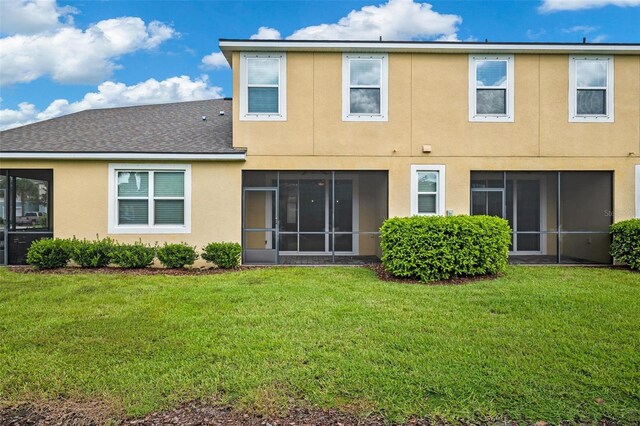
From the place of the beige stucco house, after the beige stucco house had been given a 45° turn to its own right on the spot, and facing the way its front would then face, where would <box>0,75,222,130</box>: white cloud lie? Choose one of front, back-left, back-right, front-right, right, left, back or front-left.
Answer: left

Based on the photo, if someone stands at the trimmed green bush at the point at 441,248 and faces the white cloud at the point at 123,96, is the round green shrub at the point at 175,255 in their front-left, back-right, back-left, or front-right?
front-left

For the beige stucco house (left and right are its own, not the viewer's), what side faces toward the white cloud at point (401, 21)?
front

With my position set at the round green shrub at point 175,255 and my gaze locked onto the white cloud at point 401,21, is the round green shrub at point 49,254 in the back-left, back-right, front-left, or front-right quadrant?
back-left

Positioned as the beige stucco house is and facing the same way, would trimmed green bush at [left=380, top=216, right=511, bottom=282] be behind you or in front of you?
behind

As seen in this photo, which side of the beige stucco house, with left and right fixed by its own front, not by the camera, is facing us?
back
